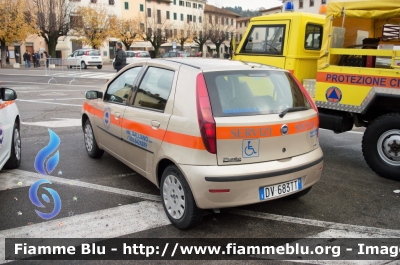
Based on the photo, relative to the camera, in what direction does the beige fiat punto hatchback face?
facing away from the viewer and to the left of the viewer

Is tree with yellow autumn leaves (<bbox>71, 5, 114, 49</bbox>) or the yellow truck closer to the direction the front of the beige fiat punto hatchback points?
the tree with yellow autumn leaves

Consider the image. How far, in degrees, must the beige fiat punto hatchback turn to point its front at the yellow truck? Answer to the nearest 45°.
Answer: approximately 90° to its right

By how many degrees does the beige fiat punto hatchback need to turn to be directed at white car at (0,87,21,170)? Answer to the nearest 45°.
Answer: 0° — it already faces it

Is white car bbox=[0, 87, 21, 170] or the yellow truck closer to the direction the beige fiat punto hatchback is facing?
the white car

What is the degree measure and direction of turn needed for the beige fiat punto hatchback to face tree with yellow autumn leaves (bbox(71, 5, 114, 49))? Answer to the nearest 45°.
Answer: approximately 45° to its right

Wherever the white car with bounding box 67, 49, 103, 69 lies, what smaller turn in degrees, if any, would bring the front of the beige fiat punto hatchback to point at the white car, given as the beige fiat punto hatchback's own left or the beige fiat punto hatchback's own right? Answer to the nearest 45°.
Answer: approximately 45° to the beige fiat punto hatchback's own right
